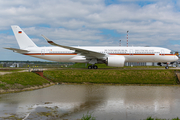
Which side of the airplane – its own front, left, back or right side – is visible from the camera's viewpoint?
right
